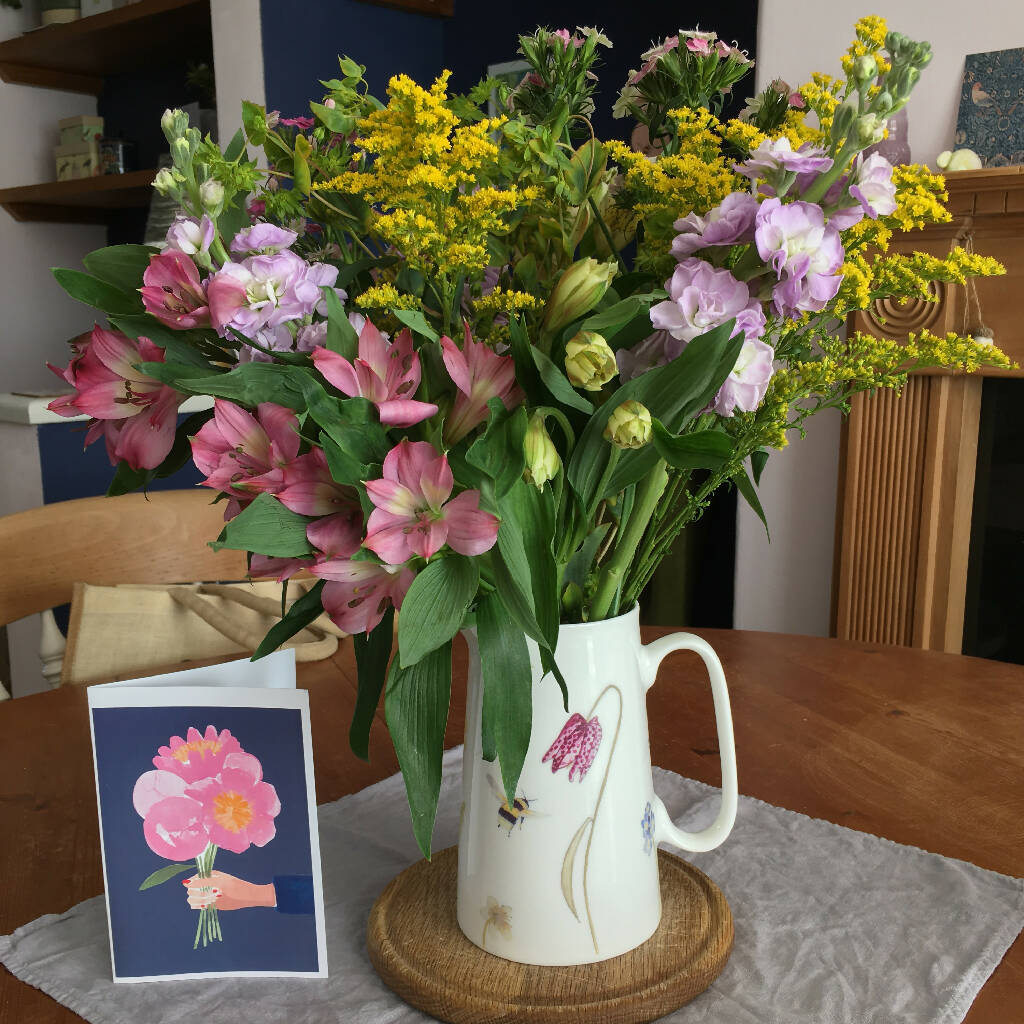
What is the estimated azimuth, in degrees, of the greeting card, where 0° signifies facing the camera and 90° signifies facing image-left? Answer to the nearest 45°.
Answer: approximately 0°

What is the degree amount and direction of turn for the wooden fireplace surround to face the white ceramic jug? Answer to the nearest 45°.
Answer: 0° — it already faces it

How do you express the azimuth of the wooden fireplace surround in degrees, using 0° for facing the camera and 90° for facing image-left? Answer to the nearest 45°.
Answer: approximately 0°

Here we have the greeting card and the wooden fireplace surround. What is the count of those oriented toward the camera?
2
